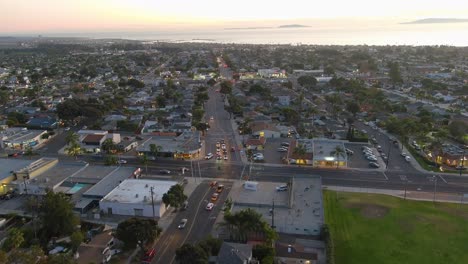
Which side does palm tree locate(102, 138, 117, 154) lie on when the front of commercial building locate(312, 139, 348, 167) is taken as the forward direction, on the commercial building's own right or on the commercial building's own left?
on the commercial building's own right

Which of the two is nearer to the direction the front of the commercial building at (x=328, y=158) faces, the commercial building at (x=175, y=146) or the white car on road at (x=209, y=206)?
the white car on road

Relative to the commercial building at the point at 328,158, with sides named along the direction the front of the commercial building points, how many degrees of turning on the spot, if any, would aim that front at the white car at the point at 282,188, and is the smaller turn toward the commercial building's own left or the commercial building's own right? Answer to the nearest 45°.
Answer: approximately 45° to the commercial building's own right

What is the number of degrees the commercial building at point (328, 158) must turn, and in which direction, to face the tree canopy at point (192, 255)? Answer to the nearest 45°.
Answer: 0° — it already faces it

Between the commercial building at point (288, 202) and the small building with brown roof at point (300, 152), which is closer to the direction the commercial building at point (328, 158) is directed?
the commercial building

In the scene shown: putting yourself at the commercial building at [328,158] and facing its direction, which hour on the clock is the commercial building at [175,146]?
the commercial building at [175,146] is roughly at 3 o'clock from the commercial building at [328,158].

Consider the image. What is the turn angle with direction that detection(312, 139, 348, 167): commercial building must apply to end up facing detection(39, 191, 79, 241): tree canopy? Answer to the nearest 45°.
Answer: approximately 45° to its right

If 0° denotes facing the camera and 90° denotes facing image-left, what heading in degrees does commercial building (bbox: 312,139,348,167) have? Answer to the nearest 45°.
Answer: approximately 0°
